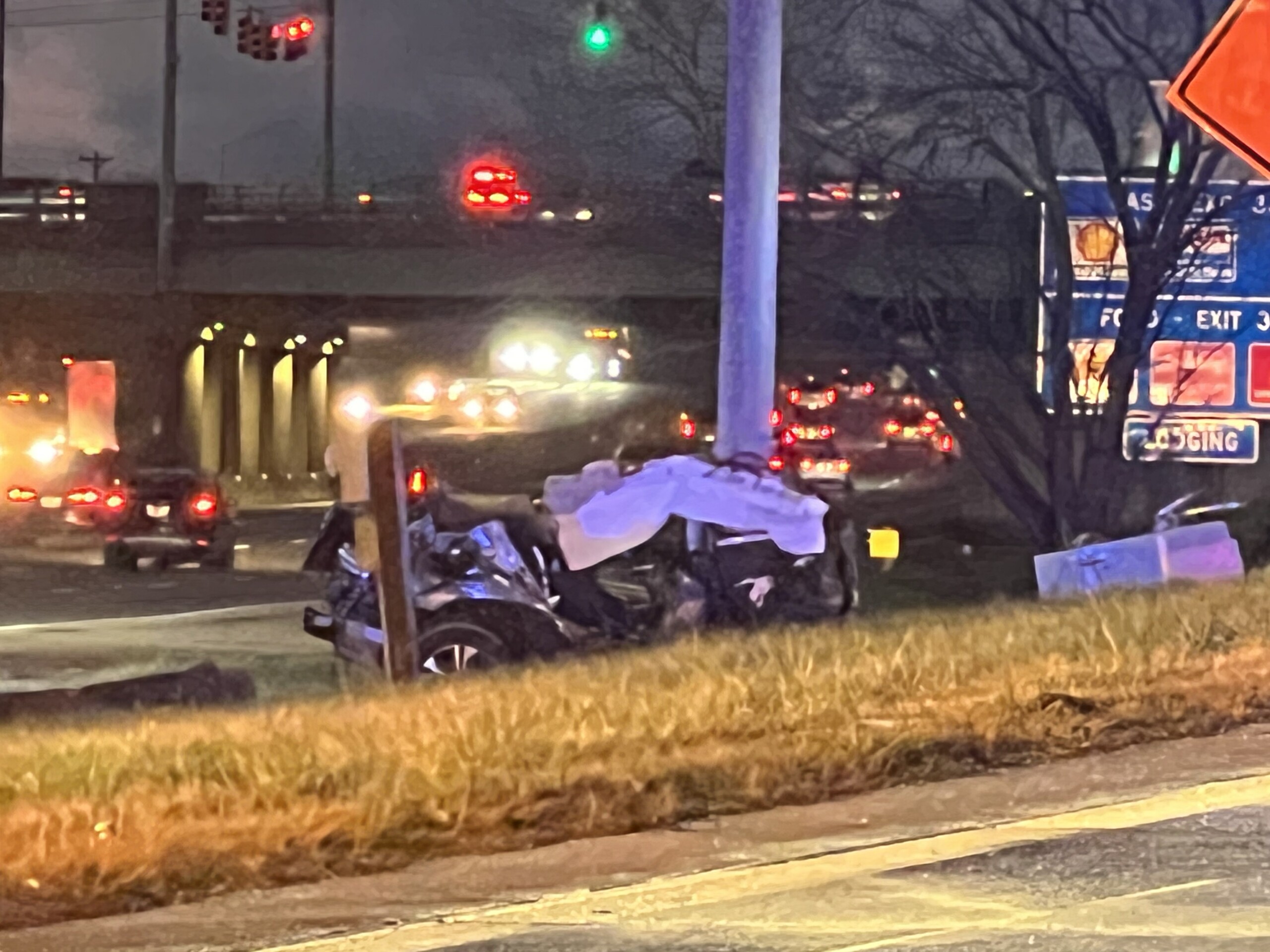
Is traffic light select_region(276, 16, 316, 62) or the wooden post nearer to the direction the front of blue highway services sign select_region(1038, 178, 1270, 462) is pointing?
the wooden post

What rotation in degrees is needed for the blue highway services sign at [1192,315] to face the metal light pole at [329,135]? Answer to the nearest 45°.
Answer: approximately 135° to its right

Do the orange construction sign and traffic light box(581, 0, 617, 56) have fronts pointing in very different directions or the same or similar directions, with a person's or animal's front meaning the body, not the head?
same or similar directions

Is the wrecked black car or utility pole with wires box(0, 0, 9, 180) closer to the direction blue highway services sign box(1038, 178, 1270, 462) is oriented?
the wrecked black car

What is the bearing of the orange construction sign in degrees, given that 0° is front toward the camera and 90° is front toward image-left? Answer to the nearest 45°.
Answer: approximately 0°

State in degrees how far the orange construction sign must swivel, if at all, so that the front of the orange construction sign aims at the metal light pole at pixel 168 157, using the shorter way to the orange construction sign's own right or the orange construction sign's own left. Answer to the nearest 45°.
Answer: approximately 135° to the orange construction sign's own right

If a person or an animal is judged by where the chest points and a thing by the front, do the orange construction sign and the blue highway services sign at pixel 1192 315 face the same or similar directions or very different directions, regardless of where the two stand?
same or similar directions

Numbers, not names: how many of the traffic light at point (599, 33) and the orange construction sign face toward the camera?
2

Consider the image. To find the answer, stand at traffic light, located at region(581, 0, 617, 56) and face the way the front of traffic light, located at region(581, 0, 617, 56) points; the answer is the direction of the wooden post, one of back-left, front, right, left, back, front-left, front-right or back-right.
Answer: front

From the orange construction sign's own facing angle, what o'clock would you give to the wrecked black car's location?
The wrecked black car is roughly at 4 o'clock from the orange construction sign.

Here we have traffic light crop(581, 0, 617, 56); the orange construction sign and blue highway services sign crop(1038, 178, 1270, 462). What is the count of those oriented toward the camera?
3

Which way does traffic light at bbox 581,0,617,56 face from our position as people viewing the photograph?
facing the viewer
